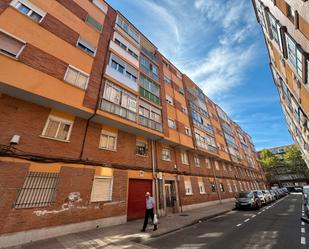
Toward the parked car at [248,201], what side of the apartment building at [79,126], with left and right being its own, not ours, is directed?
left

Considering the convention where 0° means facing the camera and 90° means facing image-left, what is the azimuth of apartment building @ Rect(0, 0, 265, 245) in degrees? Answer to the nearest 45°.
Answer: approximately 315°
